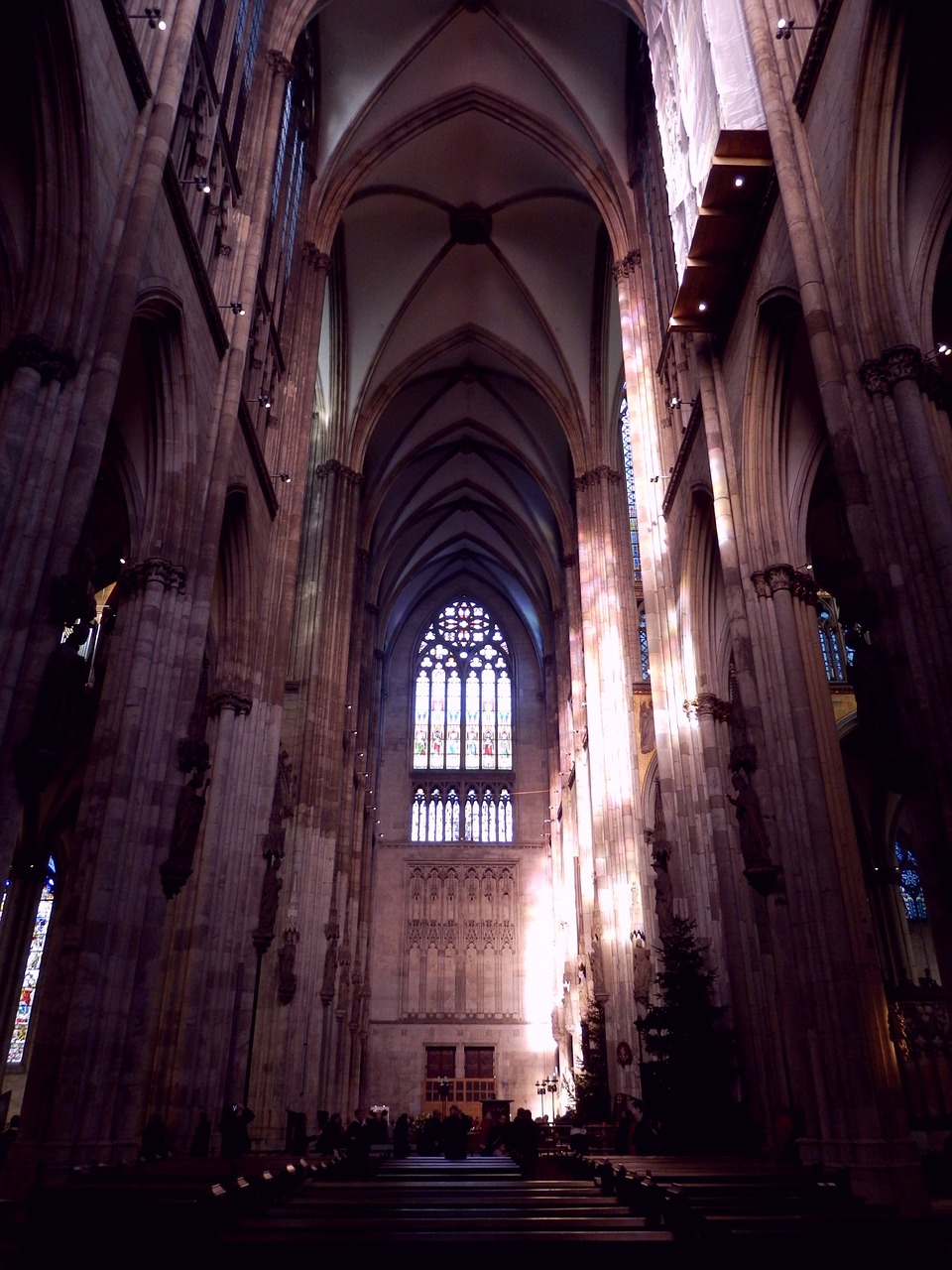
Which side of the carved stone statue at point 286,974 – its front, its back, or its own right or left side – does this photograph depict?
right

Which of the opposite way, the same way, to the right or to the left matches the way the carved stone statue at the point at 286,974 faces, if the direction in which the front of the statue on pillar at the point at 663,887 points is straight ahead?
the opposite way

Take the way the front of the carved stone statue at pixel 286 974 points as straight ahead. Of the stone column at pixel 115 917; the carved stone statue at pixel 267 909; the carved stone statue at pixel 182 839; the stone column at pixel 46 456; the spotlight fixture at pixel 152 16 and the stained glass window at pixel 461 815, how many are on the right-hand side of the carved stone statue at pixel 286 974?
5

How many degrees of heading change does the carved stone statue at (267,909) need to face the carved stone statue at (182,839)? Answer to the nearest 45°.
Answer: approximately 90° to its right

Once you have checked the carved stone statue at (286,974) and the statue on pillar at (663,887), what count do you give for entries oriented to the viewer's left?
1

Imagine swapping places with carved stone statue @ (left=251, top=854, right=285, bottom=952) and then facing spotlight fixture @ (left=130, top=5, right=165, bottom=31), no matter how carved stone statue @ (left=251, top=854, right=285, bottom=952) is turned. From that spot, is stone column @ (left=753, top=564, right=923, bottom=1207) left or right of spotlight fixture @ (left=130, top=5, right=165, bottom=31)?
left

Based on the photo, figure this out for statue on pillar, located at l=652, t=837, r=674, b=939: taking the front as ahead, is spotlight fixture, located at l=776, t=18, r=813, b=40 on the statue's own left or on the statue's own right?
on the statue's own left

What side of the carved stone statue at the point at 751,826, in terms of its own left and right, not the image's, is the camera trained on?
left

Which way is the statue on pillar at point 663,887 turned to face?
to the viewer's left

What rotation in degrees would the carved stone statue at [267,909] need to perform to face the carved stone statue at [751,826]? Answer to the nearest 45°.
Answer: approximately 45° to its right

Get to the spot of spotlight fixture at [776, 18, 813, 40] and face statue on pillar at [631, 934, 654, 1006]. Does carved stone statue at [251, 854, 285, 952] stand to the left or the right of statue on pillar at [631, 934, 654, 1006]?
left

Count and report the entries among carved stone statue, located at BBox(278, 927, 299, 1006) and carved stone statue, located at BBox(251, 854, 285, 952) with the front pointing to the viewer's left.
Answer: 0

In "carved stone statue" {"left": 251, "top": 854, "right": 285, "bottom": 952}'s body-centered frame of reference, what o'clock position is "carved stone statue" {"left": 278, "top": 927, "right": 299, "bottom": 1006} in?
"carved stone statue" {"left": 278, "top": 927, "right": 299, "bottom": 1006} is roughly at 9 o'clock from "carved stone statue" {"left": 251, "top": 854, "right": 285, "bottom": 952}.

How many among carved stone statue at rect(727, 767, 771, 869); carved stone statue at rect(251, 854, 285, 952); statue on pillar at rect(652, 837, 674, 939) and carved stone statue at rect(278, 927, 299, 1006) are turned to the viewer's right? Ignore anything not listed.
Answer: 2

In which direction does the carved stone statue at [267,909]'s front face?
to the viewer's right

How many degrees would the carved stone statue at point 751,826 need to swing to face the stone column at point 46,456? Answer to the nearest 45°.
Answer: approximately 45° to its left
